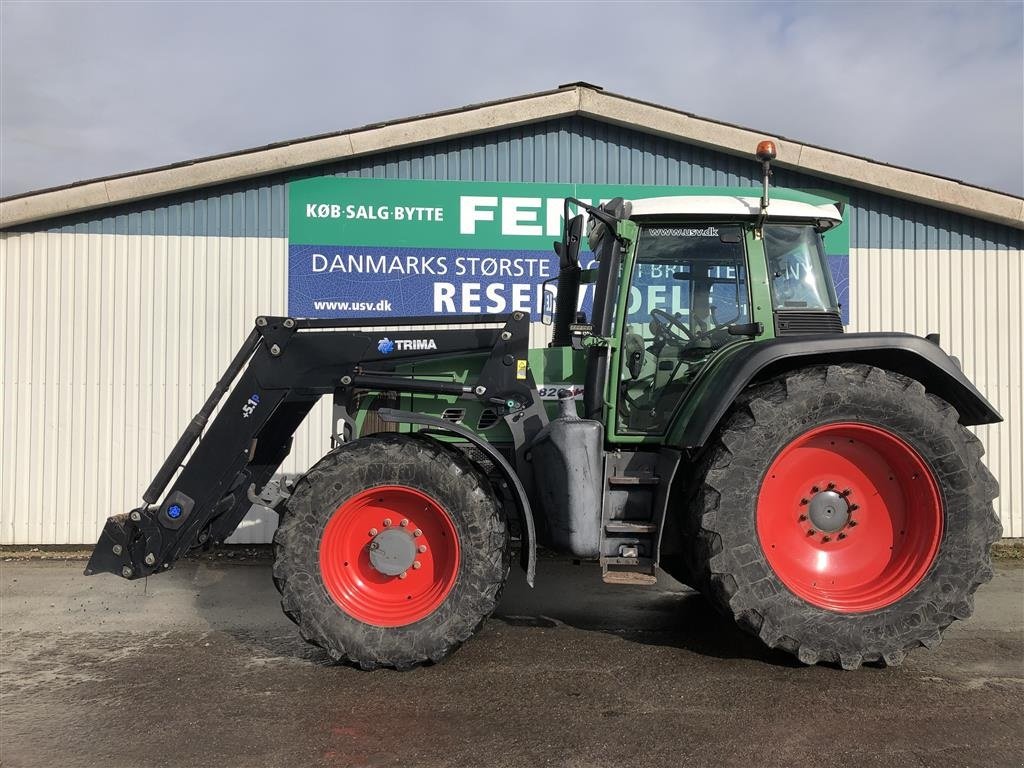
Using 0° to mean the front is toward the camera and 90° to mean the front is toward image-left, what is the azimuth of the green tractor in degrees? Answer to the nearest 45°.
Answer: approximately 90°

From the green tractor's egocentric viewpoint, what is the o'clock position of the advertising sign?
The advertising sign is roughly at 2 o'clock from the green tractor.

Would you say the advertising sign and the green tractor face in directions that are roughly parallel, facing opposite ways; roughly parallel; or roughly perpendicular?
roughly perpendicular

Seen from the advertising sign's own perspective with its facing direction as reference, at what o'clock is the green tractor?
The green tractor is roughly at 11 o'clock from the advertising sign.

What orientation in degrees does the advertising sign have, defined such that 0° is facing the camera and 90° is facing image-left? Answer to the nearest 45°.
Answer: approximately 0°

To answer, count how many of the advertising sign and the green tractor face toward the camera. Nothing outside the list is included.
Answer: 1
